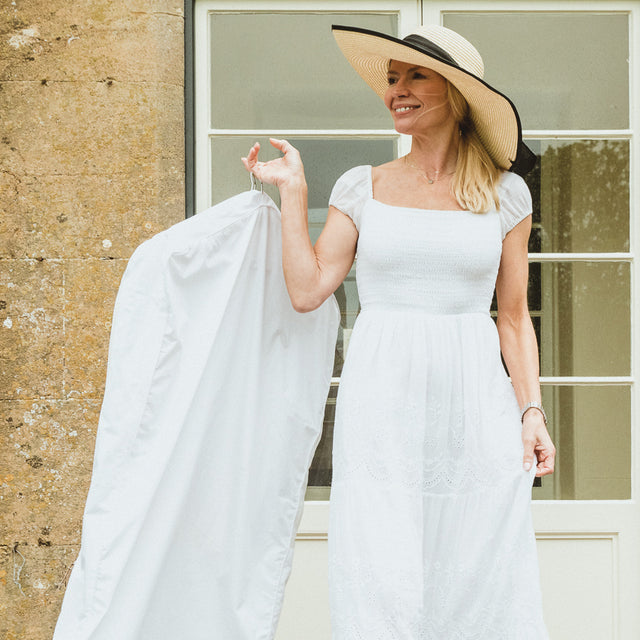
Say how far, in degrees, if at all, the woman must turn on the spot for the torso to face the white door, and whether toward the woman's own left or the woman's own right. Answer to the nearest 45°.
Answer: approximately 180°

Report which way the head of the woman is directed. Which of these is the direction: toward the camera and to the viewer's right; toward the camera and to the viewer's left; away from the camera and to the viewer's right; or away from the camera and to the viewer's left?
toward the camera and to the viewer's left

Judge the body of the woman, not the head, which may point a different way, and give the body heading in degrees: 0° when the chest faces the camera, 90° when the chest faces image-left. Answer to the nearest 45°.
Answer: approximately 0°
